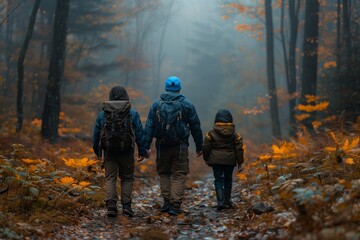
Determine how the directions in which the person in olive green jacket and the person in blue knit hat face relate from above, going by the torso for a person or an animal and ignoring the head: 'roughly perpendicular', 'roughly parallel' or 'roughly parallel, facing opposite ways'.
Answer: roughly parallel

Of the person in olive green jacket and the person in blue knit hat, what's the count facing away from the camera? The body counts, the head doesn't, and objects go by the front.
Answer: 2

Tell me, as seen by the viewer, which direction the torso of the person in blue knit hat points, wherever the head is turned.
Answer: away from the camera

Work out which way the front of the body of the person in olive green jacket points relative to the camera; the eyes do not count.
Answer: away from the camera

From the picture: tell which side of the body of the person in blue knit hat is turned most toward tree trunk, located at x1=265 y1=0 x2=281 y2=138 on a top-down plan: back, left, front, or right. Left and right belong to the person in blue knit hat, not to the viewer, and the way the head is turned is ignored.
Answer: front

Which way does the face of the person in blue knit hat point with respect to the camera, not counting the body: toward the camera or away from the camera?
away from the camera

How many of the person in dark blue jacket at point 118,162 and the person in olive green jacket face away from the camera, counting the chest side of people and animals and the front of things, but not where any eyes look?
2

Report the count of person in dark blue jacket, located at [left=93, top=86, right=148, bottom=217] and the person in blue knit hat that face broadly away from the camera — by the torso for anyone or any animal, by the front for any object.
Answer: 2

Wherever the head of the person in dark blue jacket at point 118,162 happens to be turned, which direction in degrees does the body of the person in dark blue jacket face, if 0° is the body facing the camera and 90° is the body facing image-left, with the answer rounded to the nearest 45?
approximately 180°

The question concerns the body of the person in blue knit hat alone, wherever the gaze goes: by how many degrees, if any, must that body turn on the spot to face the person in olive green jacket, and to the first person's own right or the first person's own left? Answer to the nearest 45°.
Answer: approximately 90° to the first person's own right

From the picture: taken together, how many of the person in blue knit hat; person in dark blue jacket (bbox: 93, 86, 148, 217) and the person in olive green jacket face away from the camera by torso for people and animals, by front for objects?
3

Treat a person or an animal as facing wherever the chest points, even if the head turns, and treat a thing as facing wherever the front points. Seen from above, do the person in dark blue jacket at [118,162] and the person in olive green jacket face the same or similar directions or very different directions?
same or similar directions
